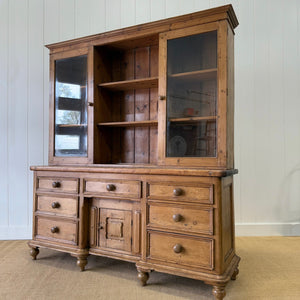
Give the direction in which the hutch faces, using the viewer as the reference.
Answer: facing the viewer and to the left of the viewer
